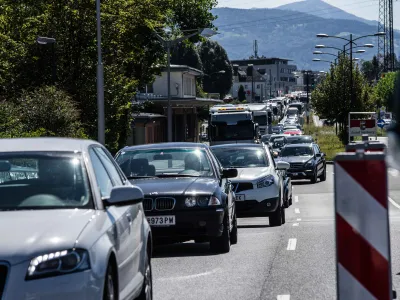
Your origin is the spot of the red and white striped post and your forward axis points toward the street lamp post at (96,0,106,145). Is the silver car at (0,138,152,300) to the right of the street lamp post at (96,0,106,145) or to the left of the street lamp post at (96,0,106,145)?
left

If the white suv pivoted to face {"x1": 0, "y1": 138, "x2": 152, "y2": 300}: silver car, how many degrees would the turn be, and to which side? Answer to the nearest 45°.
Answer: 0° — it already faces it

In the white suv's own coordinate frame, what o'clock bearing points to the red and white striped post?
The red and white striped post is roughly at 12 o'clock from the white suv.

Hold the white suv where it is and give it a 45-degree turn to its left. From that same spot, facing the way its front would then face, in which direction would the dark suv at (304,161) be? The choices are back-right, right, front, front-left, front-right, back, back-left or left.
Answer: back-left

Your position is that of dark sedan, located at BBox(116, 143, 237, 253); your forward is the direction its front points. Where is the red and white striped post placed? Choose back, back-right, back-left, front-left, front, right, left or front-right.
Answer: front

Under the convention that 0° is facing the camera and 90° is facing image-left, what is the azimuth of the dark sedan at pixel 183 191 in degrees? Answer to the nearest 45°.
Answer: approximately 0°

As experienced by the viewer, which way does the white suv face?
facing the viewer

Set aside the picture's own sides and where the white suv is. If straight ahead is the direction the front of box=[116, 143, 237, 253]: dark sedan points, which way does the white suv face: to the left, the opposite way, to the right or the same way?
the same way

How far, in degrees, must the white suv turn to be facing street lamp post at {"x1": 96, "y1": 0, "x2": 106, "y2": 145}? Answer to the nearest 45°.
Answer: approximately 180°

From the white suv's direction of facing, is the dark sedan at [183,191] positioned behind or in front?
in front

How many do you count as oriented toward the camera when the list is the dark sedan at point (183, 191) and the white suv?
2

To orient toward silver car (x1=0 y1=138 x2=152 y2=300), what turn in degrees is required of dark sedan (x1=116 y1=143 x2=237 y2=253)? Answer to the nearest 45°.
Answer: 0° — it already faces it
